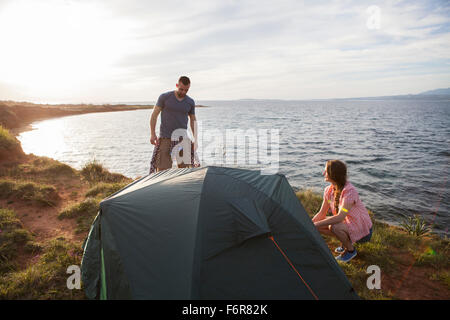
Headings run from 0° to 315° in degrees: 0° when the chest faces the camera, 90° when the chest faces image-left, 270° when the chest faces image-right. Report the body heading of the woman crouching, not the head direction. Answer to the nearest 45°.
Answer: approximately 90°

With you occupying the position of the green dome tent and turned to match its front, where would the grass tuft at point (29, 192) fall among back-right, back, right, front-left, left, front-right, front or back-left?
front-right

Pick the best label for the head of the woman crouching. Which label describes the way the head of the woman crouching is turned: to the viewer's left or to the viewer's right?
to the viewer's left

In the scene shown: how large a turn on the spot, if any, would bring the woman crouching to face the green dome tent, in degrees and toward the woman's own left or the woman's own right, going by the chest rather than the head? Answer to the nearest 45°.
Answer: approximately 45° to the woman's own left

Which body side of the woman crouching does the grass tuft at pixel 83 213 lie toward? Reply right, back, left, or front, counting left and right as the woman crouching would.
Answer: front

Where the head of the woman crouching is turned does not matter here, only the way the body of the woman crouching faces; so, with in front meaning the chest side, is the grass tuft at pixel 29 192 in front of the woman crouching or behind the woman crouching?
in front
